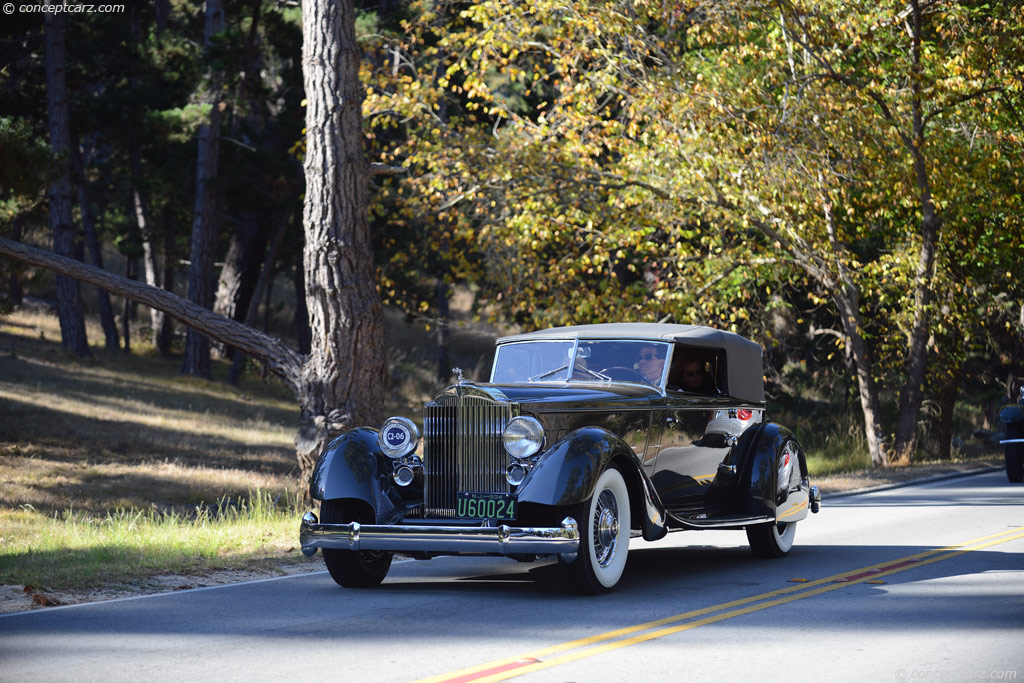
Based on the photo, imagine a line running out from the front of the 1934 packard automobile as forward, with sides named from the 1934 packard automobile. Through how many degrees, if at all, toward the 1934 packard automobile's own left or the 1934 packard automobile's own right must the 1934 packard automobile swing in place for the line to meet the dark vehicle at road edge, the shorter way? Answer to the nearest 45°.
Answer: approximately 180°

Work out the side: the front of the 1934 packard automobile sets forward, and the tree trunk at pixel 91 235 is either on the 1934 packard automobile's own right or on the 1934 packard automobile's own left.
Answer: on the 1934 packard automobile's own right

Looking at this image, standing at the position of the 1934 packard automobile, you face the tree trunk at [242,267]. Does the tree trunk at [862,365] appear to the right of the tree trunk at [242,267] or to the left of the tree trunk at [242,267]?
right

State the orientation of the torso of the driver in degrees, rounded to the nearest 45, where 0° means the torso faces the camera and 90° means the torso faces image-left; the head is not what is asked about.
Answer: approximately 45°

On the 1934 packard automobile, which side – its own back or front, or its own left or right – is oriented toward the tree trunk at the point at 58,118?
right

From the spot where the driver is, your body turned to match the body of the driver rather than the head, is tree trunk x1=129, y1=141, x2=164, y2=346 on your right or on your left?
on your right

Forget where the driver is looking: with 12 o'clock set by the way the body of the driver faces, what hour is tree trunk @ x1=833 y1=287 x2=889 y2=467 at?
The tree trunk is roughly at 5 o'clock from the driver.

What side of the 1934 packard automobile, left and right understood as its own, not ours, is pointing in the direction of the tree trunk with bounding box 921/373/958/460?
back

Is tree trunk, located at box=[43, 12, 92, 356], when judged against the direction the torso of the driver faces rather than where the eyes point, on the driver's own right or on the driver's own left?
on the driver's own right
